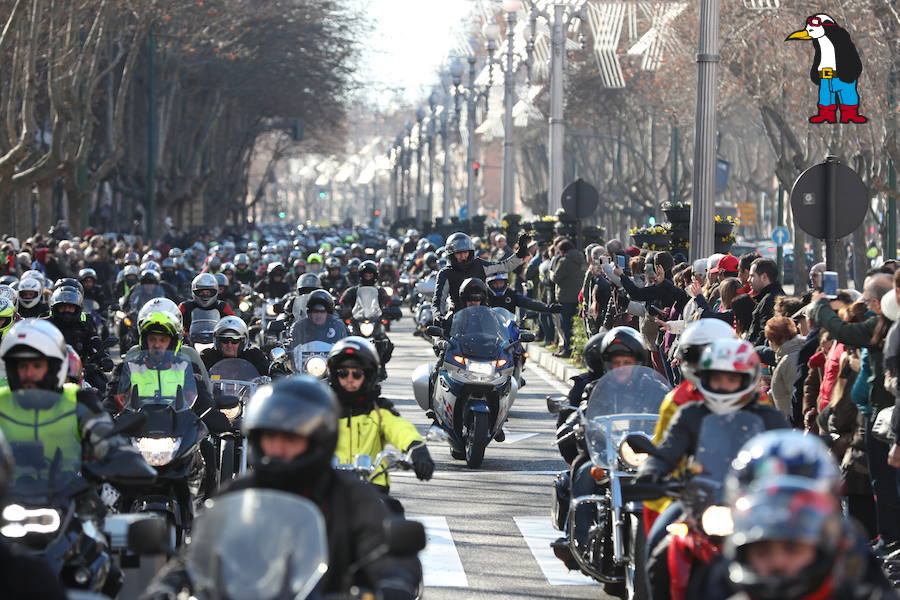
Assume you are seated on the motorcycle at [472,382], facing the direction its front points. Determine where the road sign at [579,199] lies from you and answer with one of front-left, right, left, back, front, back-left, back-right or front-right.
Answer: back

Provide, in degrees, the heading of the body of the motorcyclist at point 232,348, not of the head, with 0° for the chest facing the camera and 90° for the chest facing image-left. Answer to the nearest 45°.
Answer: approximately 0°

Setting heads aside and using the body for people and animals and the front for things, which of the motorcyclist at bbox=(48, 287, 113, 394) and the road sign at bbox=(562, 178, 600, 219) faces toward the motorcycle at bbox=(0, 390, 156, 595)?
the motorcyclist

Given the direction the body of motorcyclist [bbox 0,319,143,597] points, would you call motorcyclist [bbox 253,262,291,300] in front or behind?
behind

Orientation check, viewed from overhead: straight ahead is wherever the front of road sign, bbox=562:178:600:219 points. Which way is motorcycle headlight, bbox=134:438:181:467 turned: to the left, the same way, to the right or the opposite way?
the opposite way

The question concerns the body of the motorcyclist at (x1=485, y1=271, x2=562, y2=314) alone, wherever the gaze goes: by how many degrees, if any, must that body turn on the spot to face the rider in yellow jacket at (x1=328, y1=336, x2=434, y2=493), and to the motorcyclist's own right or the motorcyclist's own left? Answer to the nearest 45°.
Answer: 0° — they already face them

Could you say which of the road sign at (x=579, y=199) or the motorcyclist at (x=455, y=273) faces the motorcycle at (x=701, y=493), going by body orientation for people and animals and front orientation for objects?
the motorcyclist

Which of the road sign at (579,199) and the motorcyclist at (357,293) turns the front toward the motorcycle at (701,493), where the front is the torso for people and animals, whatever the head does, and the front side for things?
the motorcyclist

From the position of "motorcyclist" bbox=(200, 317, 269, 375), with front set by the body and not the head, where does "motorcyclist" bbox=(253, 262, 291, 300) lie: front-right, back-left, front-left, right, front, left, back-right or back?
back
